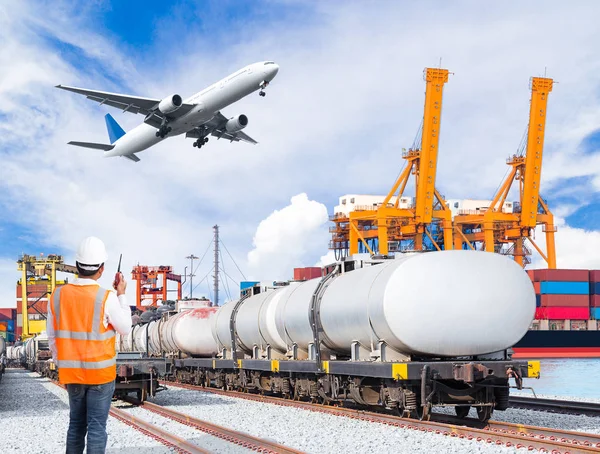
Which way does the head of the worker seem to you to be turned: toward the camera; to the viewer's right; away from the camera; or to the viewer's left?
away from the camera

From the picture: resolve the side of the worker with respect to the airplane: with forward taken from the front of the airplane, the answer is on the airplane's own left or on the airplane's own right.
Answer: on the airplane's own right

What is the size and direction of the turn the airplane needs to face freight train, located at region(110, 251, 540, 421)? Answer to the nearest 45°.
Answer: approximately 45° to its right
